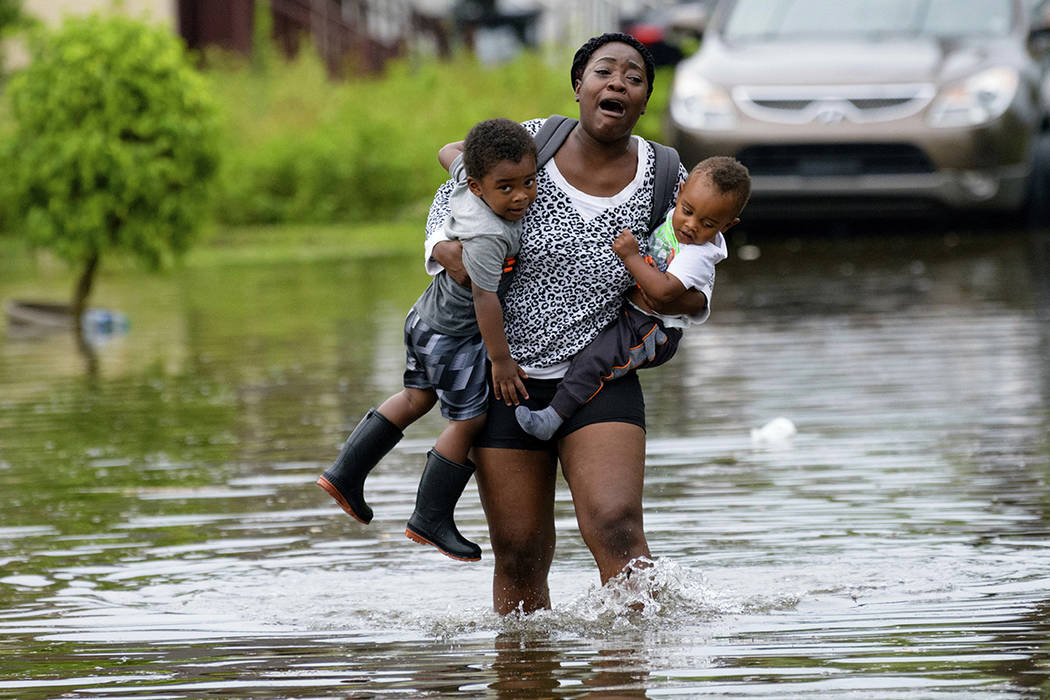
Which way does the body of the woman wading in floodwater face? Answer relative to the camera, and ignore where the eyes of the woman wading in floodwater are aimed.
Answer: toward the camera

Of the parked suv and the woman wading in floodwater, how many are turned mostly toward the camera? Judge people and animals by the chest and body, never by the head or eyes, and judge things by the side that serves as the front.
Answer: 2

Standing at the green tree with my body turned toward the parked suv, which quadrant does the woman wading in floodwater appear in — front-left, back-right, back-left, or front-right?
front-right

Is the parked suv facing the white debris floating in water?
yes

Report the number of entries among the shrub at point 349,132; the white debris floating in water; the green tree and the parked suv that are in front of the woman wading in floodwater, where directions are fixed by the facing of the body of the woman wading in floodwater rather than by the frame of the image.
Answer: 0

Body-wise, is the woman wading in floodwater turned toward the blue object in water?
no

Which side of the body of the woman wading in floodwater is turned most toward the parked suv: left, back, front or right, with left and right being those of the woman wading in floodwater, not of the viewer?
back

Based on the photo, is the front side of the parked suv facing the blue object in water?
no

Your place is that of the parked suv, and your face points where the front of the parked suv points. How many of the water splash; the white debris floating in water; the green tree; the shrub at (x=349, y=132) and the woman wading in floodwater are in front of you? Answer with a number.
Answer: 3

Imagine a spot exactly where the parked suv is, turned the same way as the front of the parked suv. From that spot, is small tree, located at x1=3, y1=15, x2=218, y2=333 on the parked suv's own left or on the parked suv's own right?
on the parked suv's own right

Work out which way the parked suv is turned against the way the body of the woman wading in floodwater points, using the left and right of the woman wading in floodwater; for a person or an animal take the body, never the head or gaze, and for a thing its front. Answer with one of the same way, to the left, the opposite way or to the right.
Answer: the same way

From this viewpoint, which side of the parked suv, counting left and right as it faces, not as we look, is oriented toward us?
front

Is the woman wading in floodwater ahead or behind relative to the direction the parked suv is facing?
ahead

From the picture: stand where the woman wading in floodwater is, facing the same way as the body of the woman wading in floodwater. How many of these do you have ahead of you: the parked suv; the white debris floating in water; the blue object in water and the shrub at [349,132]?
0

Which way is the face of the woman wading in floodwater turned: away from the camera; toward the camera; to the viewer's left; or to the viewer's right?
toward the camera
